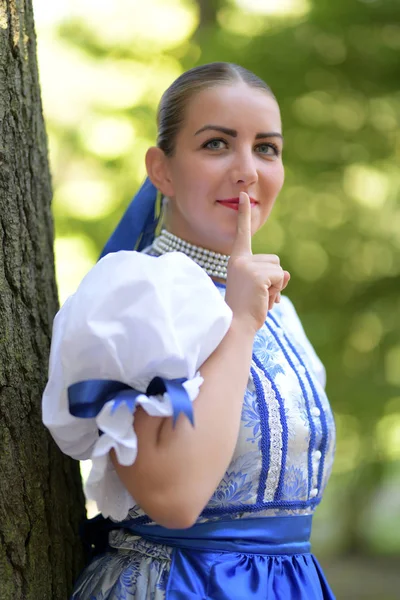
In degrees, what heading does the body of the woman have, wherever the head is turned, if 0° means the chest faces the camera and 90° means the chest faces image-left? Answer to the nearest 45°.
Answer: approximately 315°
